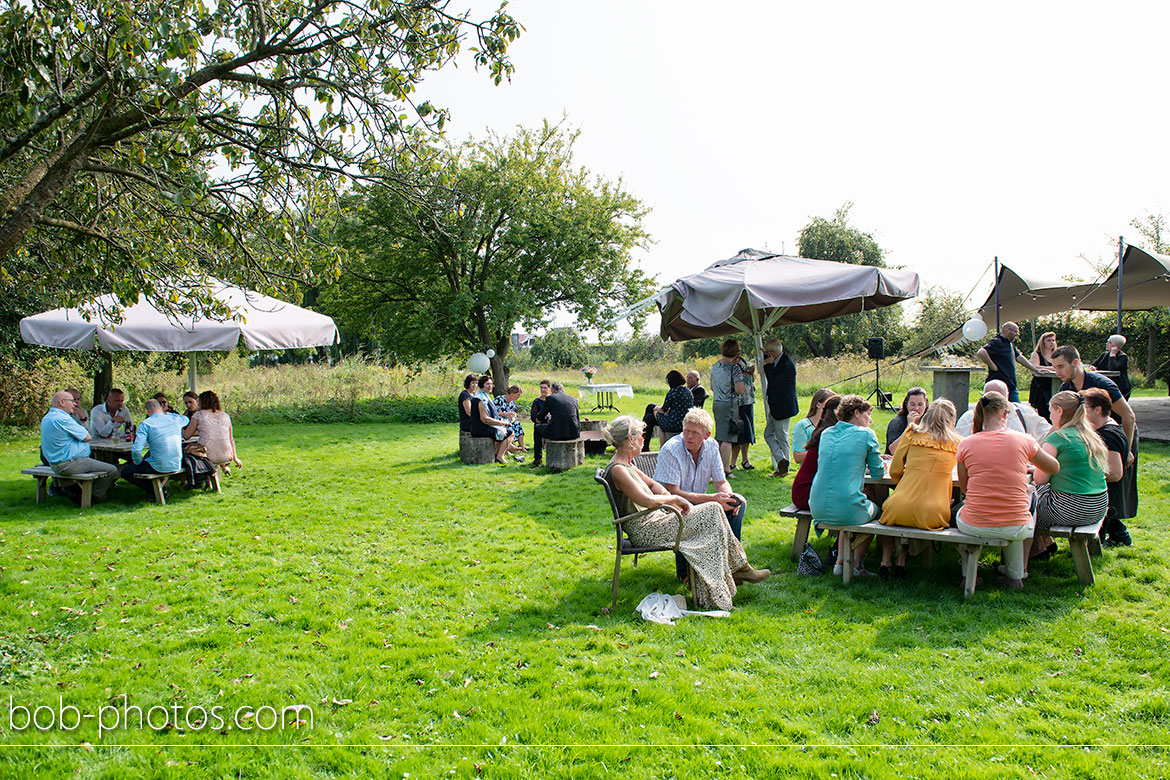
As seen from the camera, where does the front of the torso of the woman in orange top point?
away from the camera

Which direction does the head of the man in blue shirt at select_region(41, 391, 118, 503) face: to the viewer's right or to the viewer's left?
to the viewer's right

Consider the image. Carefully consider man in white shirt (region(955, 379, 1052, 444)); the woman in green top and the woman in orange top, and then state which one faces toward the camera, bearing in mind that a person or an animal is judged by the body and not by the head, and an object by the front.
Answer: the man in white shirt

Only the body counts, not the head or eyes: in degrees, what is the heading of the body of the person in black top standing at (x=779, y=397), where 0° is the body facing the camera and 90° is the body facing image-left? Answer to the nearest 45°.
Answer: approximately 90°

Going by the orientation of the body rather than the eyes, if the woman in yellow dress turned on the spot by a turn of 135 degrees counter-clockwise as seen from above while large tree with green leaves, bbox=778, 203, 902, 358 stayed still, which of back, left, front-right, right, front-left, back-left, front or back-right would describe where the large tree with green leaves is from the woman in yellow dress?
back-right

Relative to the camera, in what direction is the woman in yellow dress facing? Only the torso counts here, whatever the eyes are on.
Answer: away from the camera

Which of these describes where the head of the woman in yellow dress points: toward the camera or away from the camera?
away from the camera

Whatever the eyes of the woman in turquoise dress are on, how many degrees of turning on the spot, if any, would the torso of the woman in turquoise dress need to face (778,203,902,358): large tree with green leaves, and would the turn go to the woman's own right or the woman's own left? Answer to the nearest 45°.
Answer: approximately 45° to the woman's own left

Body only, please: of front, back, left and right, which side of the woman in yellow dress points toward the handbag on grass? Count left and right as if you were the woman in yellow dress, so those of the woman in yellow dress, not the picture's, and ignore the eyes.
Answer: left

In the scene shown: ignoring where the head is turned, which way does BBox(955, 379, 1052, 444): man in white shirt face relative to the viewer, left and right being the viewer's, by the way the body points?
facing the viewer

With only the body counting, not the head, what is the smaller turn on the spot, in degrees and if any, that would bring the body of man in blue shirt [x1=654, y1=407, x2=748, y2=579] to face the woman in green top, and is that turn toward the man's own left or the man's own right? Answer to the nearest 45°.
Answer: approximately 45° to the man's own left

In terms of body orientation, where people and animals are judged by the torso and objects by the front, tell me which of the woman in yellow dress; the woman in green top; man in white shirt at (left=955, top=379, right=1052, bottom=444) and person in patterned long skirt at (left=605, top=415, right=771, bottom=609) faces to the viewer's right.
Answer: the person in patterned long skirt

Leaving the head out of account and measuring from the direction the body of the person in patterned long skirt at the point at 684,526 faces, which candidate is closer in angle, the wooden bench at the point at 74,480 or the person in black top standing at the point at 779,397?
the person in black top standing

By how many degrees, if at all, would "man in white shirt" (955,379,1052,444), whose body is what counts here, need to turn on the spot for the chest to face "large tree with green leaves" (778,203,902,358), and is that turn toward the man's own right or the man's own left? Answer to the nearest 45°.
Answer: approximately 180°
